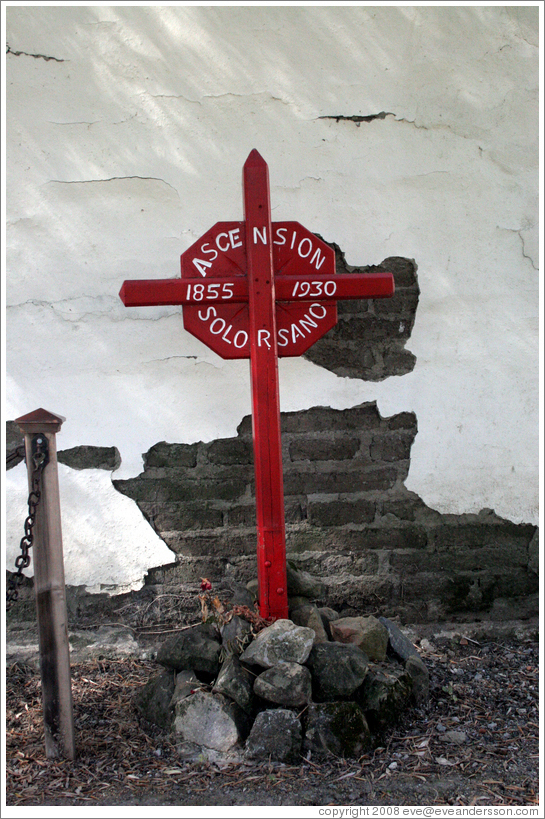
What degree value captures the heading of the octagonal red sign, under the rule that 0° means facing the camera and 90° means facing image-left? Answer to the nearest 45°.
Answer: approximately 0°
